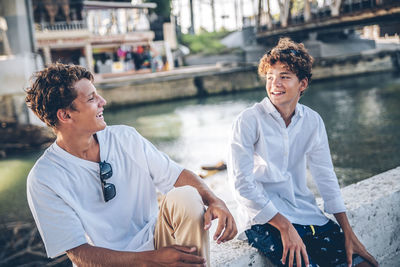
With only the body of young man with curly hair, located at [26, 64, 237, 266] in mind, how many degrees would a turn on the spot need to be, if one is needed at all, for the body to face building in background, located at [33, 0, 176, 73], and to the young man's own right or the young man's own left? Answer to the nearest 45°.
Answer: approximately 135° to the young man's own left

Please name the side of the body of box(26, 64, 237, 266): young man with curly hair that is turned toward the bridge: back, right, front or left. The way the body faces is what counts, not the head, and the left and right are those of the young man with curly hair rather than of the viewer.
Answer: left

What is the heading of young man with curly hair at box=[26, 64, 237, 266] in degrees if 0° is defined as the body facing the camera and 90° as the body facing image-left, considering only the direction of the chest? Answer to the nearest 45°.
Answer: approximately 315°

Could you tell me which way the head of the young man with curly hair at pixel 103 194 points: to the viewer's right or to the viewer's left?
to the viewer's right

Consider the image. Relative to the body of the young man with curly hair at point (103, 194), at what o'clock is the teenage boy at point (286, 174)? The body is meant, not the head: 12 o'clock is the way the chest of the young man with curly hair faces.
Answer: The teenage boy is roughly at 10 o'clock from the young man with curly hair.
